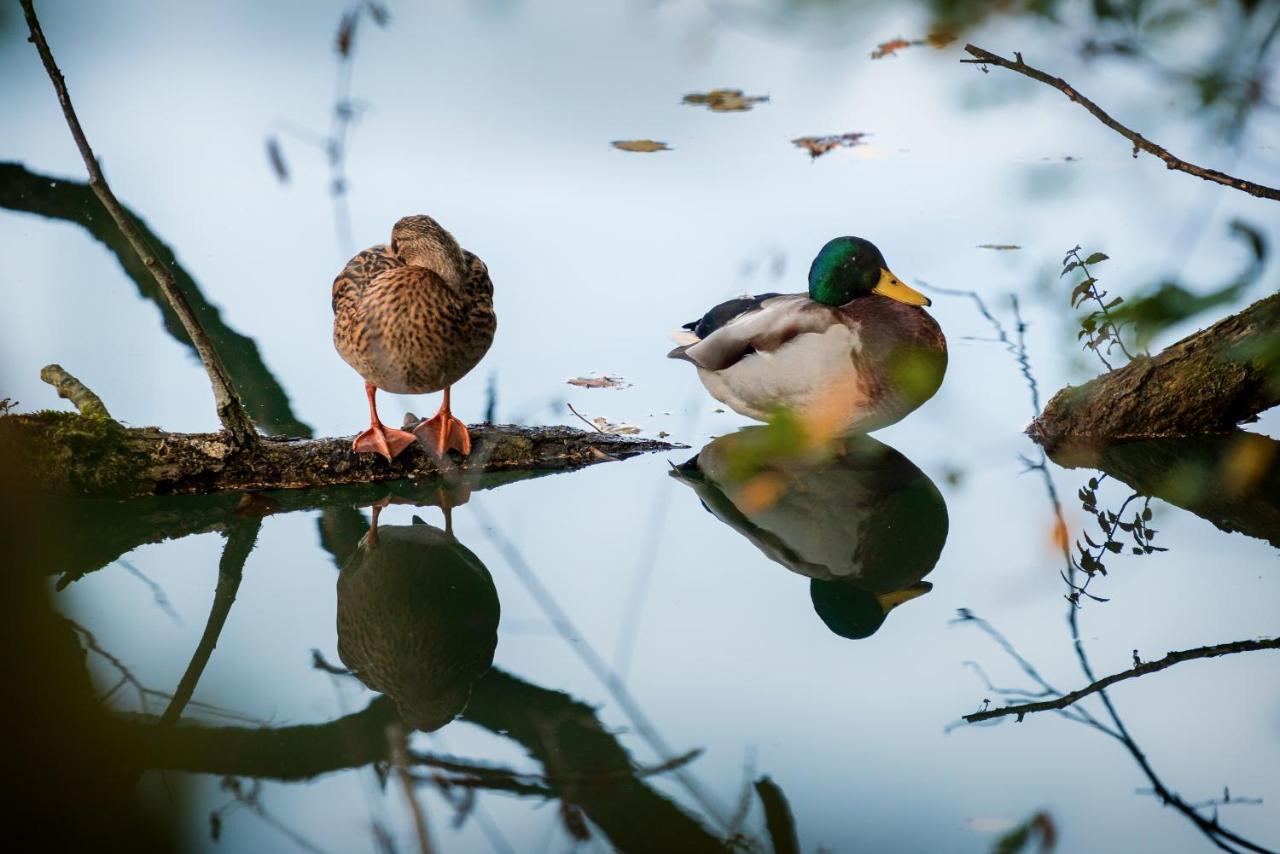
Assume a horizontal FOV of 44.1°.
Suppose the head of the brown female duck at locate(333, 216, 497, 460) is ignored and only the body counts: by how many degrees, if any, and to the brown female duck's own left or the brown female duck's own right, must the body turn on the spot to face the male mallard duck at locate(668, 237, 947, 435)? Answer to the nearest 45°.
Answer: approximately 90° to the brown female duck's own left

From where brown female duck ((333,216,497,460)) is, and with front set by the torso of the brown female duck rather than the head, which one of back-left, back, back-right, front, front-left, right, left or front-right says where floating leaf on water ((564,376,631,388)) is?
back-left

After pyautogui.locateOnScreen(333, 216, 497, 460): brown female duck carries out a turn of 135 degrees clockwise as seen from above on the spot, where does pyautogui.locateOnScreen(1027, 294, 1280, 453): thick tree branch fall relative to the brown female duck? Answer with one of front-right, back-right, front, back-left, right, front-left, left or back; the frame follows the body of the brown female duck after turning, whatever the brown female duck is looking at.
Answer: back-right

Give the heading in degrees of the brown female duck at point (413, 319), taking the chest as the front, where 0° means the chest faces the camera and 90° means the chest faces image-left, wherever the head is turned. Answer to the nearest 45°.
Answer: approximately 0°

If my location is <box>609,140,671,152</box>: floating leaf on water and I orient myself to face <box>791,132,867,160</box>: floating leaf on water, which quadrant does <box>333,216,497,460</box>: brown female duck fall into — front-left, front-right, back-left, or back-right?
back-right

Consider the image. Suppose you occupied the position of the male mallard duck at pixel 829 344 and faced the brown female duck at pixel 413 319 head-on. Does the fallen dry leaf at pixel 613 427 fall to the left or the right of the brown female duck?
right

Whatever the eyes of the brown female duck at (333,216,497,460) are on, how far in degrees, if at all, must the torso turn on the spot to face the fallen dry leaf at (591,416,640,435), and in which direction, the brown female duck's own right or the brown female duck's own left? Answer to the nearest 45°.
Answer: approximately 135° to the brown female duck's own left
